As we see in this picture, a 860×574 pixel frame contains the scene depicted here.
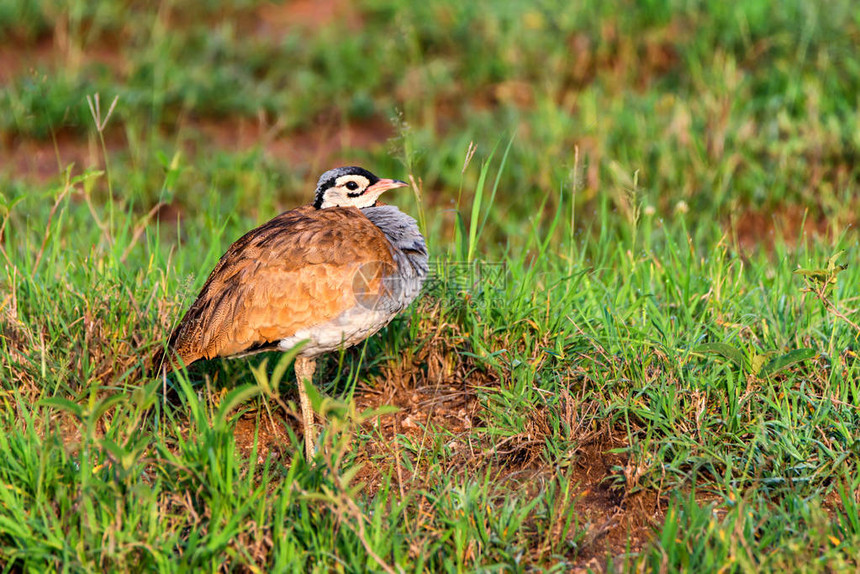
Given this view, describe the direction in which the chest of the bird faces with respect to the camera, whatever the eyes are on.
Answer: to the viewer's right
